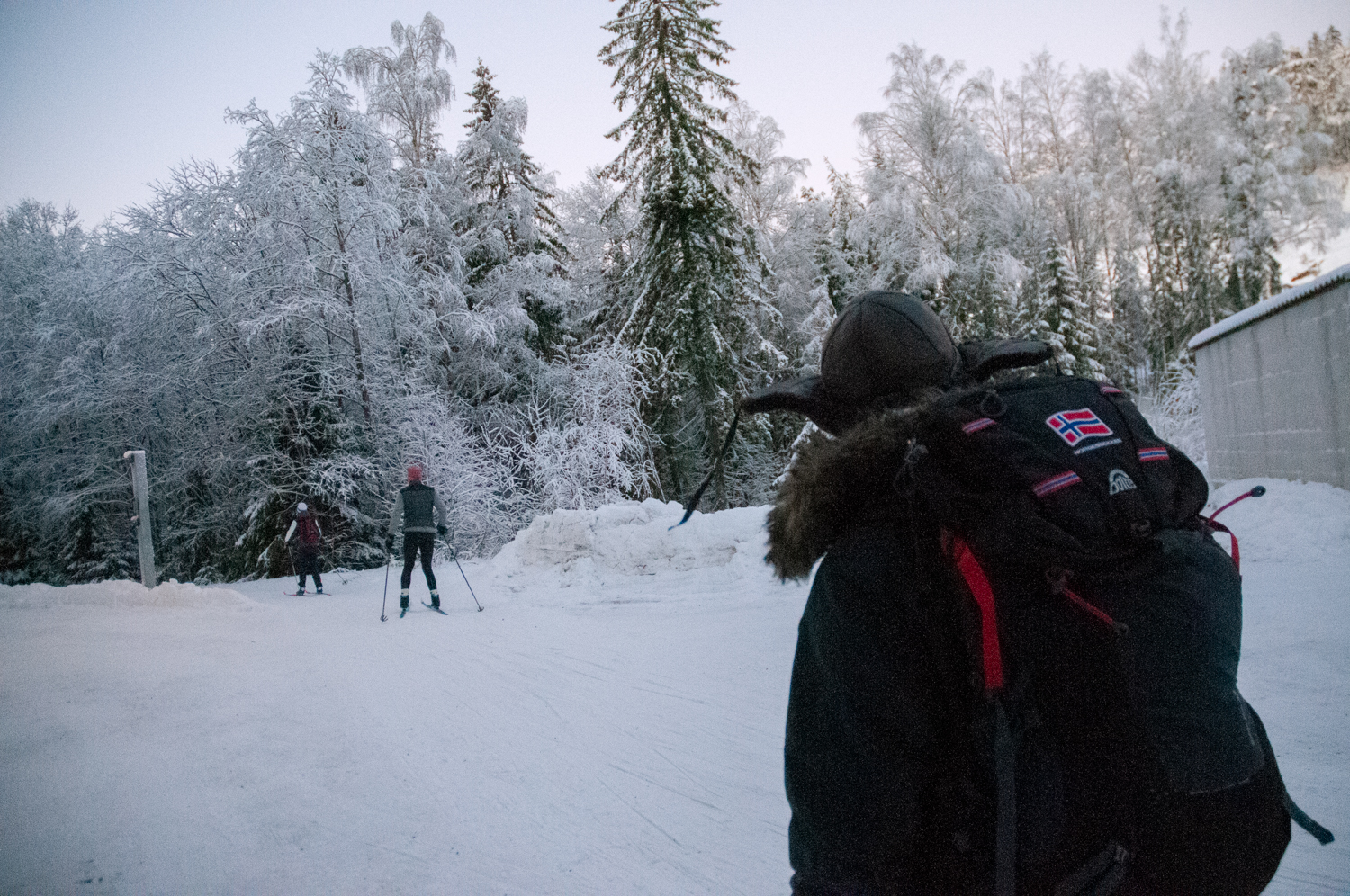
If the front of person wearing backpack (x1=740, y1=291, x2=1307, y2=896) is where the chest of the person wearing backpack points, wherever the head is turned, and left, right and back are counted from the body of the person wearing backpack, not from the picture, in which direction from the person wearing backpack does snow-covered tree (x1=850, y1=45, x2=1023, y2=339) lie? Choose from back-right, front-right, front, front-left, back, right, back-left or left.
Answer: front-right

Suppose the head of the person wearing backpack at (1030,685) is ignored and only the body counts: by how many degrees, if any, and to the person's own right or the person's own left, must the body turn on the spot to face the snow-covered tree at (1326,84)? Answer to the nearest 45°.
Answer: approximately 45° to the person's own right

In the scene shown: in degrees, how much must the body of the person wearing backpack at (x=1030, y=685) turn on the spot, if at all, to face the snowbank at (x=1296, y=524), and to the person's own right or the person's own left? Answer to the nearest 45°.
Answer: approximately 45° to the person's own right

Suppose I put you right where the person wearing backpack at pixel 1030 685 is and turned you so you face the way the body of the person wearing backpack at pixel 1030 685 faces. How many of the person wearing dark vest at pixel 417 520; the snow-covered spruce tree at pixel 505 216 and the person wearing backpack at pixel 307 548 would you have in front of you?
3

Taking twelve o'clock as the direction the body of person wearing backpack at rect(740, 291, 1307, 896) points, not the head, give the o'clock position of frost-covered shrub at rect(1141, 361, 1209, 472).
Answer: The frost-covered shrub is roughly at 2 o'clock from the person wearing backpack.

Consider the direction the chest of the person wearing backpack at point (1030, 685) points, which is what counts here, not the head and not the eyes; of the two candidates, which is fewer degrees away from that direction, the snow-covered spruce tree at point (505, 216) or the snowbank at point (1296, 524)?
the snow-covered spruce tree

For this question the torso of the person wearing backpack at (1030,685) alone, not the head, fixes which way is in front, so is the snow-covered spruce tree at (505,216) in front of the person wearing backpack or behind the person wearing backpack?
in front

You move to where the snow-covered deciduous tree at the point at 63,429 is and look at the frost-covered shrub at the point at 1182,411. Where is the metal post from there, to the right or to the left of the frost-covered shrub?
right

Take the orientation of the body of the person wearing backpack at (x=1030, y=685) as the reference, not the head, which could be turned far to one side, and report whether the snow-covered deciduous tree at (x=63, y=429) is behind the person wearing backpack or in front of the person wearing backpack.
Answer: in front

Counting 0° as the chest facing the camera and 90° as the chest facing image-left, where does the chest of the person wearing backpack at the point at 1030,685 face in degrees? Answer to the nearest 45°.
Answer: approximately 135°

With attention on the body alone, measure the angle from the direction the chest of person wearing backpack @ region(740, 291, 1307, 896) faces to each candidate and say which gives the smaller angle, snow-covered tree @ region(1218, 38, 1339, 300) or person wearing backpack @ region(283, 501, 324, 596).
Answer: the person wearing backpack

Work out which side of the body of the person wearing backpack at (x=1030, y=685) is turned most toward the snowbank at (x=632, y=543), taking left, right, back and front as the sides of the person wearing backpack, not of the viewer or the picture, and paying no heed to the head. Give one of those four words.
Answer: front
